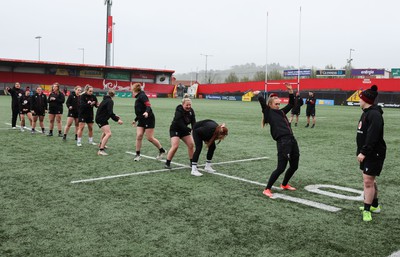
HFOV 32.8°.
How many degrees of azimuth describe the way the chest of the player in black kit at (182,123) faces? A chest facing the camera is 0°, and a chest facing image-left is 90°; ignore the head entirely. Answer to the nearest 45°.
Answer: approximately 315°

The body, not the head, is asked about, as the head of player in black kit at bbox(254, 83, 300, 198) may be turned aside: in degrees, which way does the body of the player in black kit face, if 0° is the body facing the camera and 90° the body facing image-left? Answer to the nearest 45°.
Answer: approximately 315°

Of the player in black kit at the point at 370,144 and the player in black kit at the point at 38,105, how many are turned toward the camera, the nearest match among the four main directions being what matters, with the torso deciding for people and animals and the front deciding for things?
1

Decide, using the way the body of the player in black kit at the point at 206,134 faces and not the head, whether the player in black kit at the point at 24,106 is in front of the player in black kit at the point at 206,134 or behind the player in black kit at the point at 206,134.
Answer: behind

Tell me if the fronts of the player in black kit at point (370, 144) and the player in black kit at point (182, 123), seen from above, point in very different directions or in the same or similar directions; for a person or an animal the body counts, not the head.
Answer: very different directions

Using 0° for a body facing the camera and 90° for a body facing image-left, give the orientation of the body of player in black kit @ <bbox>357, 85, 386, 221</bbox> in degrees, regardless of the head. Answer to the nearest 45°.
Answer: approximately 90°

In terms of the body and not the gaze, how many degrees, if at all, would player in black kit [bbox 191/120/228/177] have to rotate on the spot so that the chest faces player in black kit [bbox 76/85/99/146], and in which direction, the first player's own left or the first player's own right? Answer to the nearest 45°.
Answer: approximately 180°

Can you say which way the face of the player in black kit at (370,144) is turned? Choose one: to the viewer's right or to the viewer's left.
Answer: to the viewer's left

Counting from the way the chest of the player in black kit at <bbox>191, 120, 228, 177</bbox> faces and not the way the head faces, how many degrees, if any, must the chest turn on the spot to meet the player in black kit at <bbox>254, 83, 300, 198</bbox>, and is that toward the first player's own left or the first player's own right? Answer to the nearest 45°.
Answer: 0° — they already face them

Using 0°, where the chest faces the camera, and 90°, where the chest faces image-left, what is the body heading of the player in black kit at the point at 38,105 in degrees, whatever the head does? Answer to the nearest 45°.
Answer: approximately 0°
